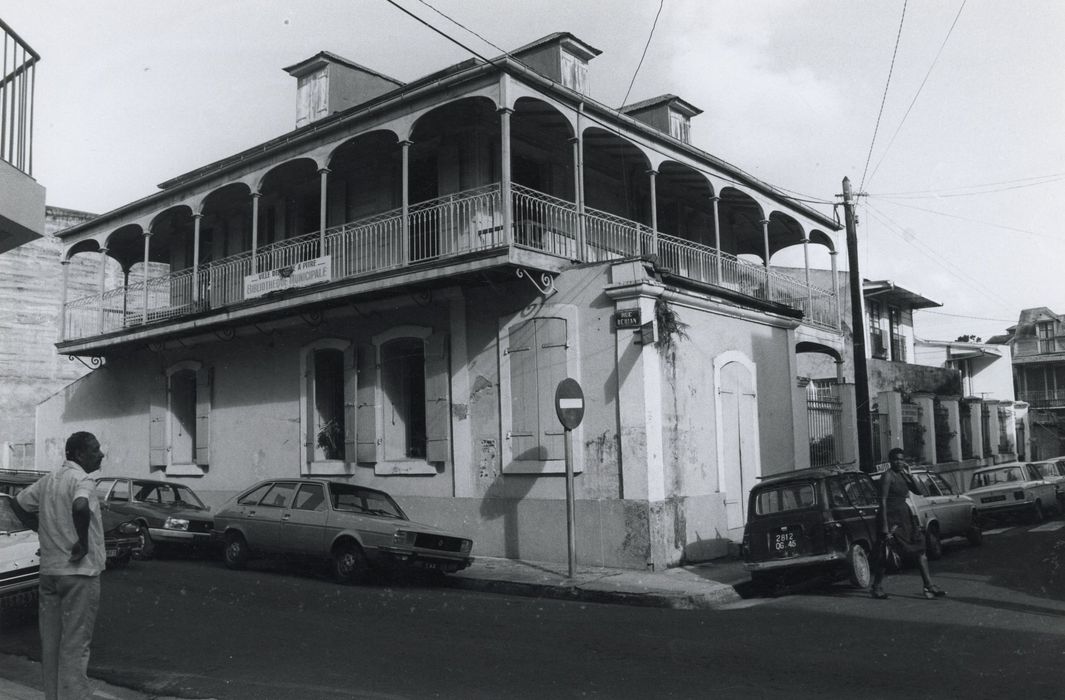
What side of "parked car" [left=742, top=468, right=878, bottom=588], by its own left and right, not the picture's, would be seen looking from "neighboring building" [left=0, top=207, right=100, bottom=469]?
left

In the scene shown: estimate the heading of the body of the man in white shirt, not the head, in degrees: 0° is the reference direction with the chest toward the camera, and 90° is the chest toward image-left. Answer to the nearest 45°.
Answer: approximately 225°

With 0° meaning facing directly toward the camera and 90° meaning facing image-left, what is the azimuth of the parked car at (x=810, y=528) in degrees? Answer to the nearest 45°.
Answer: approximately 225°

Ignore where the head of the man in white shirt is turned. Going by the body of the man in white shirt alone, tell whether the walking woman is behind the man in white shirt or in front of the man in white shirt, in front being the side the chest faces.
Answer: in front

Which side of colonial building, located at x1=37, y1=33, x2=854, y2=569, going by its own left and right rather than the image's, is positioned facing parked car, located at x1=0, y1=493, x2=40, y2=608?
front

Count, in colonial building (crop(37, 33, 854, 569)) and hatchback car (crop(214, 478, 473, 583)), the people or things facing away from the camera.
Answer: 0

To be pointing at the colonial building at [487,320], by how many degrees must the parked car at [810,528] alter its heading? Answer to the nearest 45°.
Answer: approximately 90° to its left

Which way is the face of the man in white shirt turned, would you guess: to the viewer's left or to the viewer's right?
to the viewer's right

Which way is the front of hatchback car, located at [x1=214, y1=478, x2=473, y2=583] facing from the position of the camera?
facing the viewer and to the right of the viewer

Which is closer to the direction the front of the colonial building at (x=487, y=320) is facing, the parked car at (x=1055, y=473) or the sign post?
the sign post

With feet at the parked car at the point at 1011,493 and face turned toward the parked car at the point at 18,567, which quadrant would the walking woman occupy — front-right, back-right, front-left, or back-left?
front-left

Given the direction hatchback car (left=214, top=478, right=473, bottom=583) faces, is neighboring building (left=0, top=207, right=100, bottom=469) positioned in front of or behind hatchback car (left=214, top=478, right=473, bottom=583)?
behind

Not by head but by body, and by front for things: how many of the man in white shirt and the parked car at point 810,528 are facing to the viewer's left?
0
